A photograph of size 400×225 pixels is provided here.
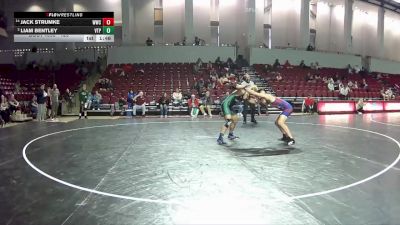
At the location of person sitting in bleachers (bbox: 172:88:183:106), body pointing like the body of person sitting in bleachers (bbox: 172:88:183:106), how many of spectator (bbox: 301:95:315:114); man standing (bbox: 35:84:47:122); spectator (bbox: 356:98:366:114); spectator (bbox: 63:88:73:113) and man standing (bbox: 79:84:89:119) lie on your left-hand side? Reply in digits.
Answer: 2

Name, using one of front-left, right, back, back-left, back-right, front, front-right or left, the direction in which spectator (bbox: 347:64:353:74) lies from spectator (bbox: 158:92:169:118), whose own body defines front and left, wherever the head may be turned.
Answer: back-left

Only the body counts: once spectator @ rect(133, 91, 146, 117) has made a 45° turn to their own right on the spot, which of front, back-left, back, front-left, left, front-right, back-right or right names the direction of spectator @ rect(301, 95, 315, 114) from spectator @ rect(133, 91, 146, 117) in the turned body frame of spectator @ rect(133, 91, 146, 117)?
back-left

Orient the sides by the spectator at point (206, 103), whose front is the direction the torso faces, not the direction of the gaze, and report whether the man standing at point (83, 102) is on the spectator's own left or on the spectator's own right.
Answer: on the spectator's own right

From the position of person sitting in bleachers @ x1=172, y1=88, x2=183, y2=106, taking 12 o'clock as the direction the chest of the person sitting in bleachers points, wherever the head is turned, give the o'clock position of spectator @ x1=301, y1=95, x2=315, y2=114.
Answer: The spectator is roughly at 9 o'clock from the person sitting in bleachers.

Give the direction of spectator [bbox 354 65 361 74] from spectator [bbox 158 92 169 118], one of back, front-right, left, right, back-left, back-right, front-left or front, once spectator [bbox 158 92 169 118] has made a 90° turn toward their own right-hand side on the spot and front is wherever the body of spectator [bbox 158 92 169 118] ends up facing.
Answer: back-right

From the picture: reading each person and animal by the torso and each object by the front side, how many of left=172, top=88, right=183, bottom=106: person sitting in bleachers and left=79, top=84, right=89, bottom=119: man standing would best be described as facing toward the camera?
2

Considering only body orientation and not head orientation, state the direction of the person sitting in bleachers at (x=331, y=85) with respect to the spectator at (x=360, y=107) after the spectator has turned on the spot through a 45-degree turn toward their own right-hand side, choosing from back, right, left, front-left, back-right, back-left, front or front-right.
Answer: right

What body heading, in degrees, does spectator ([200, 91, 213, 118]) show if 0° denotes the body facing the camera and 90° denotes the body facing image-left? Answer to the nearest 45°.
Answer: approximately 0°
